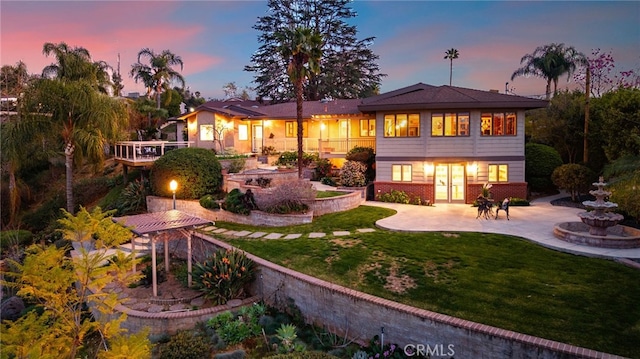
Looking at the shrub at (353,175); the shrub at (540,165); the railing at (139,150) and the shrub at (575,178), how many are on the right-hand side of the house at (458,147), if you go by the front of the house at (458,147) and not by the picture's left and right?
2

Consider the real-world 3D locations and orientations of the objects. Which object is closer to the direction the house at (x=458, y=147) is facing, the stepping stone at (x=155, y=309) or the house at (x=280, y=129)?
the stepping stone

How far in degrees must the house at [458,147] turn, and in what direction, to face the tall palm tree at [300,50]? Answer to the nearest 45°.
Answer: approximately 45° to its right

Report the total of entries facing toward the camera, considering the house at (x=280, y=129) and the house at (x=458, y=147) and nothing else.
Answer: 2

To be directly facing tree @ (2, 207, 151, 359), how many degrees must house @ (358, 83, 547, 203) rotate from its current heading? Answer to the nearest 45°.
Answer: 0° — it already faces it

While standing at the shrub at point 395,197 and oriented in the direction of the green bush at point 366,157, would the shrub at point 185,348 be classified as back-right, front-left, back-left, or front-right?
back-left

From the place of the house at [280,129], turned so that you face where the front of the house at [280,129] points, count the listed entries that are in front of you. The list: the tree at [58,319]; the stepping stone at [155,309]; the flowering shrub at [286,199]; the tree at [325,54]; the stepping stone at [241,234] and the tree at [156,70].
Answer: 4

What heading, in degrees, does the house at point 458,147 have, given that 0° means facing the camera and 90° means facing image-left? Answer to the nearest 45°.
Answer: approximately 0°
